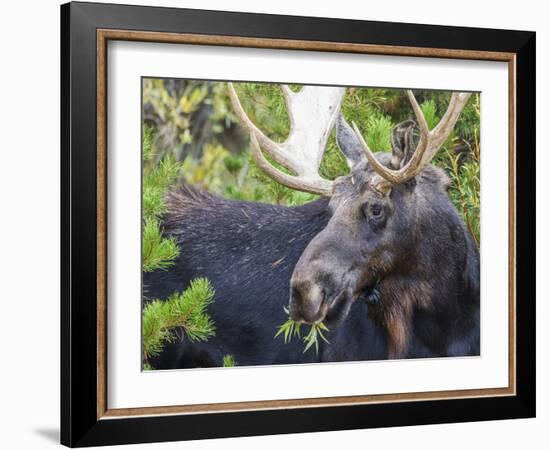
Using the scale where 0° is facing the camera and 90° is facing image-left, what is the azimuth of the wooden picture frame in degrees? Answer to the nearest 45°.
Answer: approximately 315°
